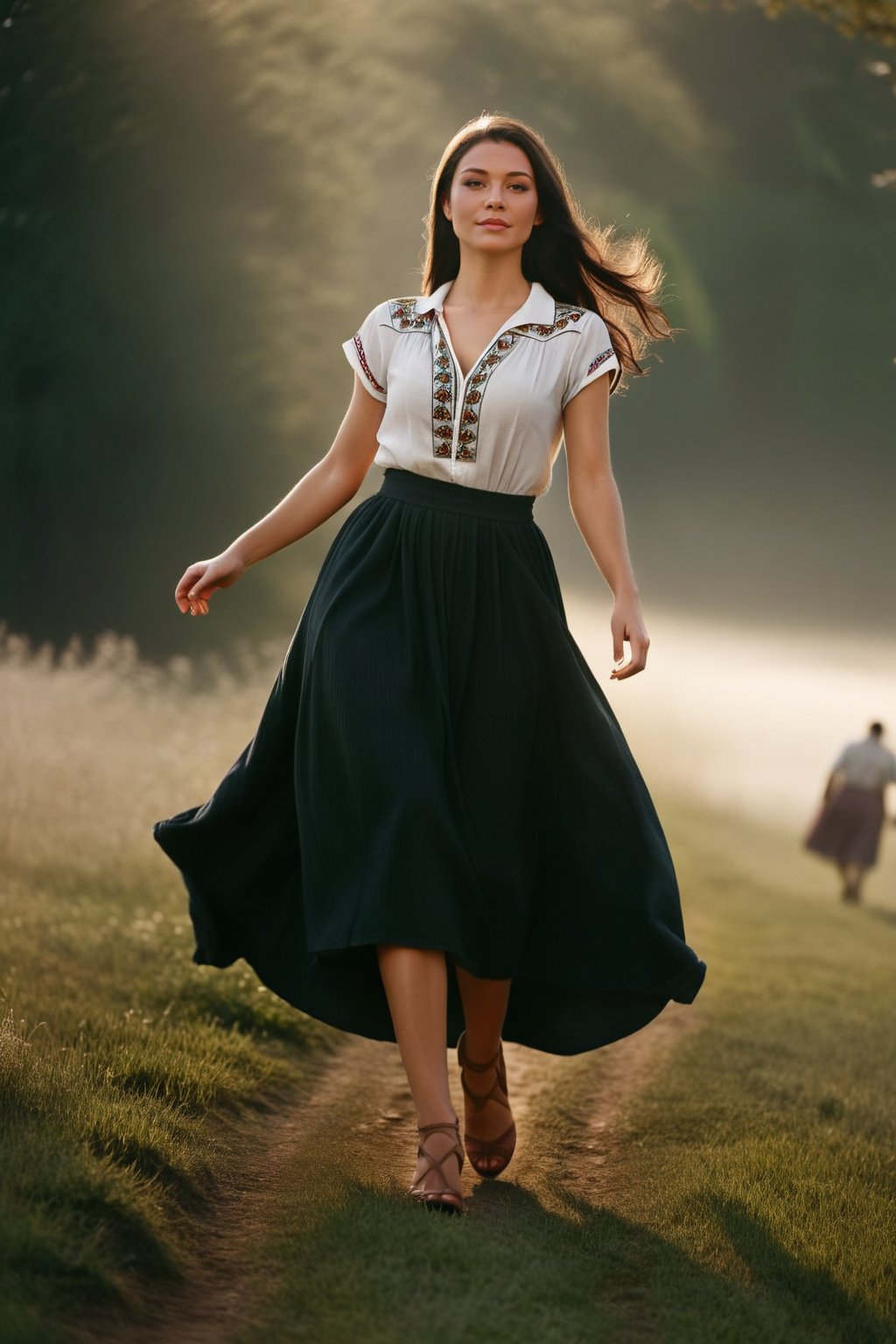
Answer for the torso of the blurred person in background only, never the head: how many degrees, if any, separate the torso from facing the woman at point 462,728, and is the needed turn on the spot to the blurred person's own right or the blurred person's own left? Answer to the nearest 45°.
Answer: approximately 180°

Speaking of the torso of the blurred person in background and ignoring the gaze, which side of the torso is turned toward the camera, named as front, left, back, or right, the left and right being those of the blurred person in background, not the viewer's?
back

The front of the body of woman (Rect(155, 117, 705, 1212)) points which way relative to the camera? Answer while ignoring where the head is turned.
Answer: toward the camera

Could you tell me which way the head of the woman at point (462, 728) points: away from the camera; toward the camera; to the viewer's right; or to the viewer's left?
toward the camera

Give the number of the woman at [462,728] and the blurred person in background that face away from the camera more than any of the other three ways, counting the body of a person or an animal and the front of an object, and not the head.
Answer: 1

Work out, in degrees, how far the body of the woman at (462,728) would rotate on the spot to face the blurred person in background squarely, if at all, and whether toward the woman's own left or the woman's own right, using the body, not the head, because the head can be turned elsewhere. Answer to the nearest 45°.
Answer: approximately 180°

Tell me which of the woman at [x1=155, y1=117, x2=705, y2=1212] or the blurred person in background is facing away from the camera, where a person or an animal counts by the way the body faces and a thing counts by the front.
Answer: the blurred person in background

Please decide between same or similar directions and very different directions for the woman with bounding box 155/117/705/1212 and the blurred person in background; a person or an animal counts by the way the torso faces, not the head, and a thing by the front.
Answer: very different directions
